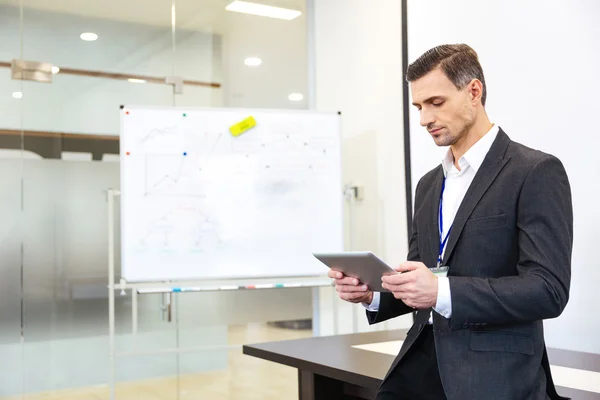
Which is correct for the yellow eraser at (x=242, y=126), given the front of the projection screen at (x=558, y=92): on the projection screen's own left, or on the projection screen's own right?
on the projection screen's own right

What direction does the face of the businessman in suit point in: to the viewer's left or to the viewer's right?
to the viewer's left

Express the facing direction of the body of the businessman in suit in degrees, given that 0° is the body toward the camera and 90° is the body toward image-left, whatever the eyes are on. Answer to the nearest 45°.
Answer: approximately 45°

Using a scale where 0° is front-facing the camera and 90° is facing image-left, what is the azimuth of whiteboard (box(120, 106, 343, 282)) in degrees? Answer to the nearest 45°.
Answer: approximately 0°

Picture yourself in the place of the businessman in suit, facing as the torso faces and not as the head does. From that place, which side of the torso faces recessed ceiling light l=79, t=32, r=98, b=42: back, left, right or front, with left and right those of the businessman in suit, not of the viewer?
right

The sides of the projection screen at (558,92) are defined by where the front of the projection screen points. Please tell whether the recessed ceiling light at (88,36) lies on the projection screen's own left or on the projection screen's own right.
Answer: on the projection screen's own right

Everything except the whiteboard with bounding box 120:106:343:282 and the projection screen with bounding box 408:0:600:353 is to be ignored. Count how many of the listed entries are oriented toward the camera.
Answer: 2
